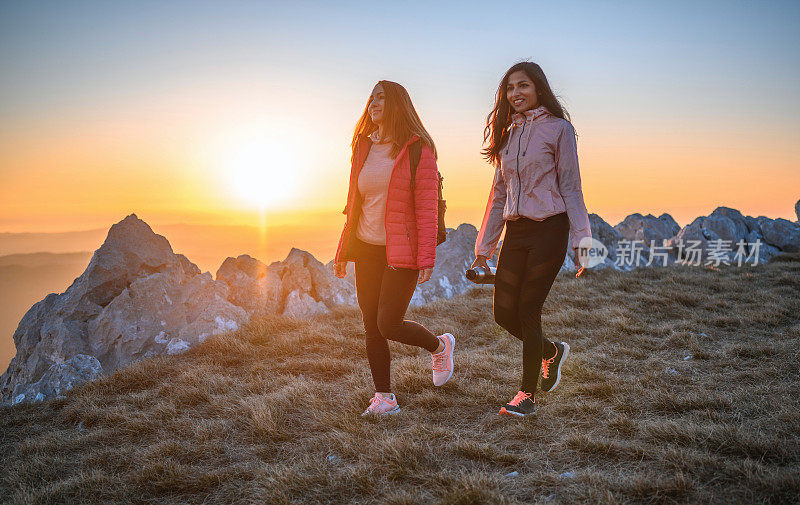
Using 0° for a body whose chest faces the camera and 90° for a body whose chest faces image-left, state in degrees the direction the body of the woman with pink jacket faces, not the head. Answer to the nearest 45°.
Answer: approximately 45°

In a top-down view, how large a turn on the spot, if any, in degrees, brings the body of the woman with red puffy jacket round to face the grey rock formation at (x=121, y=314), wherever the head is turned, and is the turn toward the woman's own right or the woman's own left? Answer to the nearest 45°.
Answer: approximately 90° to the woman's own right

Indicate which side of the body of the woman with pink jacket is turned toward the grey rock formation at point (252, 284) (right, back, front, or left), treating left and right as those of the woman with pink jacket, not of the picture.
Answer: right

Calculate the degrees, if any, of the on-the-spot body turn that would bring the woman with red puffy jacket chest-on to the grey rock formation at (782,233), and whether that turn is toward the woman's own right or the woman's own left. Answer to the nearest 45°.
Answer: approximately 180°

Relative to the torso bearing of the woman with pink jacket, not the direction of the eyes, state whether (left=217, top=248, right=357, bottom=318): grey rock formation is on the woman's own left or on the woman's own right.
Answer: on the woman's own right

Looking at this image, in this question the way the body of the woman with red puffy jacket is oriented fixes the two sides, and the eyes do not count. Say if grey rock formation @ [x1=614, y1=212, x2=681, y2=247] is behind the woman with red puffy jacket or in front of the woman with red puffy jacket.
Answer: behind

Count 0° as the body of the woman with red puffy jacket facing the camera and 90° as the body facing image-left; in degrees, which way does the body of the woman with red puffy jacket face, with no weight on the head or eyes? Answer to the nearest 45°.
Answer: approximately 45°

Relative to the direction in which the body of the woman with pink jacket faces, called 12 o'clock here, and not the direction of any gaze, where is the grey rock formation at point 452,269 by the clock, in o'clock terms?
The grey rock formation is roughly at 4 o'clock from the woman with pink jacket.

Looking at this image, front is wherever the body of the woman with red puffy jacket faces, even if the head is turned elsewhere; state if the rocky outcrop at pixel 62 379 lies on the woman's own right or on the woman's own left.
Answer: on the woman's own right
